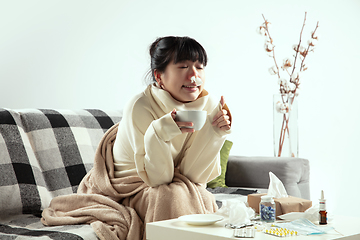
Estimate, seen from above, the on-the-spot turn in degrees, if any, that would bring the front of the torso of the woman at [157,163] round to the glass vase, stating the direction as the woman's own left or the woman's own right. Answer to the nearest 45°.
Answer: approximately 90° to the woman's own left

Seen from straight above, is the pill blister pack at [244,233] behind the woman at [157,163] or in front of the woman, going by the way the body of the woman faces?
in front

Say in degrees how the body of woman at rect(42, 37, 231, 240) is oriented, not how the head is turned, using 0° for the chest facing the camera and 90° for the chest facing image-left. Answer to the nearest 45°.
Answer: approximately 315°

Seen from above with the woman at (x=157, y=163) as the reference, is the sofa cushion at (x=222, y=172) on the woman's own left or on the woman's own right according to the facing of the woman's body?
on the woman's own left
